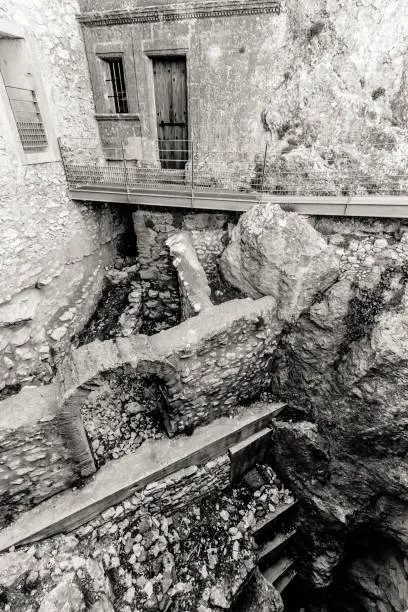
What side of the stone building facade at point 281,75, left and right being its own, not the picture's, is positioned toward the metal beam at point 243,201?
front

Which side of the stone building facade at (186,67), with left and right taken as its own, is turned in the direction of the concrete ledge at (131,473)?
front

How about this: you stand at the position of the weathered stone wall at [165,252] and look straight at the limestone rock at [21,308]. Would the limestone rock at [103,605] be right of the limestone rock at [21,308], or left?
left

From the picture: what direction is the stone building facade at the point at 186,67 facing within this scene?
toward the camera

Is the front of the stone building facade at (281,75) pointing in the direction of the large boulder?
yes

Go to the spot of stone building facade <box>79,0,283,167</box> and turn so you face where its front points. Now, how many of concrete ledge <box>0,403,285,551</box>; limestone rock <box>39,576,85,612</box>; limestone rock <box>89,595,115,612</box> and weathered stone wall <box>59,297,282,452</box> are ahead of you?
4

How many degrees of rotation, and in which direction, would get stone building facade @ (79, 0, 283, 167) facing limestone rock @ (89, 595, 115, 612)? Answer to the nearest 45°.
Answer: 0° — it already faces it

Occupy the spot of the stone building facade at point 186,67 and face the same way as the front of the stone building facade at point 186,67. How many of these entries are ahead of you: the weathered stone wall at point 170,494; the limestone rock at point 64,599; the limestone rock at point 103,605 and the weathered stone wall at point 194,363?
4

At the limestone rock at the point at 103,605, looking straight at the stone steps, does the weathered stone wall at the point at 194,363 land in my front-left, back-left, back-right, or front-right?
front-left

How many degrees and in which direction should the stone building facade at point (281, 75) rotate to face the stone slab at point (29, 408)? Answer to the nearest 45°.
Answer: approximately 45° to its right

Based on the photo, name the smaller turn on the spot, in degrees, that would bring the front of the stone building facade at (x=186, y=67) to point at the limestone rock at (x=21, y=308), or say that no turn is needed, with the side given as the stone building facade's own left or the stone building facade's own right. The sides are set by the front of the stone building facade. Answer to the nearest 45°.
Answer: approximately 45° to the stone building facade's own right

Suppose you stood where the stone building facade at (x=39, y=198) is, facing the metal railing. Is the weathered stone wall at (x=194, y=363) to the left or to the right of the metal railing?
right

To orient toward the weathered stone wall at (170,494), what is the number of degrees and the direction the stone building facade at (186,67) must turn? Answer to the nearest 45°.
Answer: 0° — it already faces it

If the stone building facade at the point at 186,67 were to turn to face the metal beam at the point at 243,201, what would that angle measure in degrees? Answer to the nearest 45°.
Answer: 0° — it already faces it
